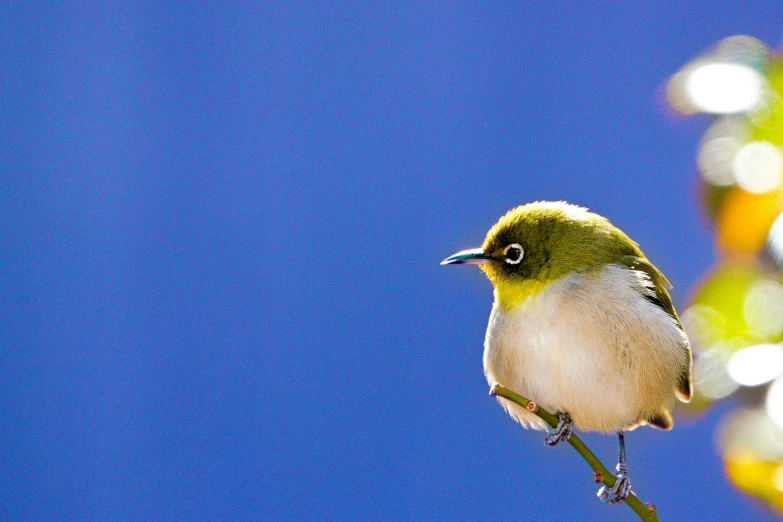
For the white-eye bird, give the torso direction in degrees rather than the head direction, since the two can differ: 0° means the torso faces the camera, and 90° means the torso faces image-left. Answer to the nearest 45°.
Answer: approximately 45°
